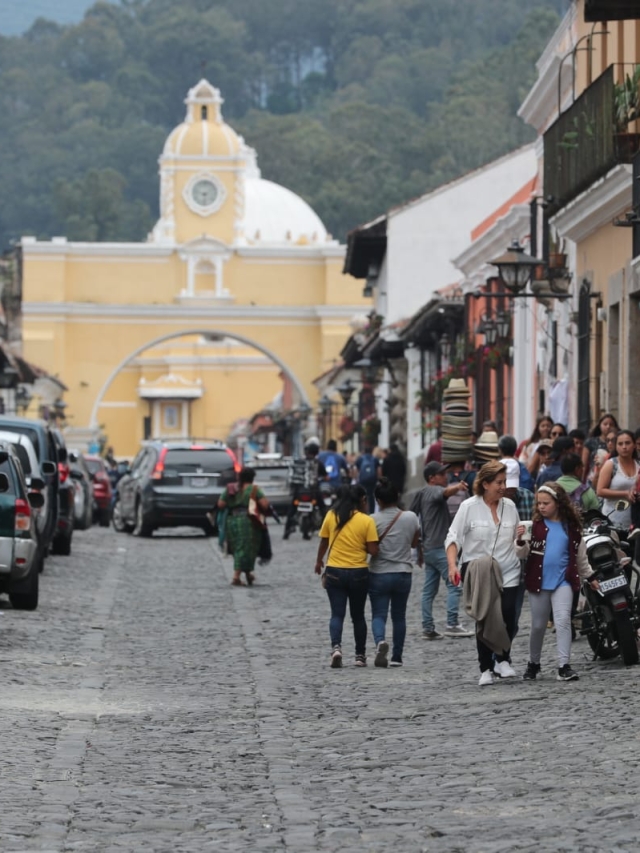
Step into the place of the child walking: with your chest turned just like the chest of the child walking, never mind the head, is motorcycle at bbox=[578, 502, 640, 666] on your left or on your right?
on your left

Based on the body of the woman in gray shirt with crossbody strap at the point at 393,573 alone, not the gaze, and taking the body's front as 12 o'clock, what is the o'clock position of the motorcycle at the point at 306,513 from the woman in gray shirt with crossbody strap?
The motorcycle is roughly at 12 o'clock from the woman in gray shirt with crossbody strap.

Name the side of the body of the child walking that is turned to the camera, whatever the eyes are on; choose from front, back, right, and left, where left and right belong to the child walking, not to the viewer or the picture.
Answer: front

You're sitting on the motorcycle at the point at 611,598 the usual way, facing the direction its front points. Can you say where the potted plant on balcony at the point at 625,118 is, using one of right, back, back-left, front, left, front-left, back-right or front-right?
front-right

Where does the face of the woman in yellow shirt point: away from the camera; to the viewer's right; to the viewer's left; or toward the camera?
away from the camera

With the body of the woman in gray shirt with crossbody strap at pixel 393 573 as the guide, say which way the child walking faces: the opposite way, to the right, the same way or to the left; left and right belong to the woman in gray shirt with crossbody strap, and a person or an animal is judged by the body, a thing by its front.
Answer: the opposite way

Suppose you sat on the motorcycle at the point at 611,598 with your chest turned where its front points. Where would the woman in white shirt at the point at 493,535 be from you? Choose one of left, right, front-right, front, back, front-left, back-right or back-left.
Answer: back-left

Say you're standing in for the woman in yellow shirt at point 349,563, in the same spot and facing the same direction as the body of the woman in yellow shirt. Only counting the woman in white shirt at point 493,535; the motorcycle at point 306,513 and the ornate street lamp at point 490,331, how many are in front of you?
2

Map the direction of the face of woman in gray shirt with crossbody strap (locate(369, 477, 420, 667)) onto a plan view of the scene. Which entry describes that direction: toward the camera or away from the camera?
away from the camera

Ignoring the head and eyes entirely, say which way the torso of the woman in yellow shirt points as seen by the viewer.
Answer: away from the camera

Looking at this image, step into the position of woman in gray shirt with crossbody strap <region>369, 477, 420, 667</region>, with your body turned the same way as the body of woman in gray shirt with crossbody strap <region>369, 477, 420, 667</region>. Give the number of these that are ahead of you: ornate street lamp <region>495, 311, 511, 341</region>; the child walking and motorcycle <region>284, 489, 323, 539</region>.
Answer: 2

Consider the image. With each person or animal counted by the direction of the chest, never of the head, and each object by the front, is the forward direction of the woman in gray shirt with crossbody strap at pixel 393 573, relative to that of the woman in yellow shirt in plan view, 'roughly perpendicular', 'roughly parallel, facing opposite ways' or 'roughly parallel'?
roughly parallel
